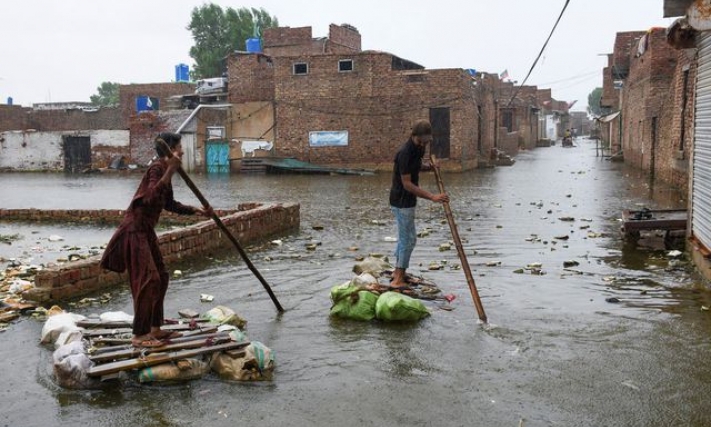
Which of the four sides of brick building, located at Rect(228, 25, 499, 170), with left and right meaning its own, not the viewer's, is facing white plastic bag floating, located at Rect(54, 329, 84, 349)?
front

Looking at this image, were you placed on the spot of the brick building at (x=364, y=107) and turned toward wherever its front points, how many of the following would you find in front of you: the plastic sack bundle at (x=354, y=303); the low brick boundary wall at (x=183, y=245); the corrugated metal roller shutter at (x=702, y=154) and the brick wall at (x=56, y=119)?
3

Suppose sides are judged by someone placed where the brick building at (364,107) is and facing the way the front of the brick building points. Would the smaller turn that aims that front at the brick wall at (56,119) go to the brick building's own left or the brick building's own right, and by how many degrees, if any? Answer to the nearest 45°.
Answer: approximately 135° to the brick building's own right

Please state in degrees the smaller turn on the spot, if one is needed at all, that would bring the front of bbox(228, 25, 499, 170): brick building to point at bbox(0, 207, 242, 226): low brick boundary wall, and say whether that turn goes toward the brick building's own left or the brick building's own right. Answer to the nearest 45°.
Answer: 0° — it already faces it

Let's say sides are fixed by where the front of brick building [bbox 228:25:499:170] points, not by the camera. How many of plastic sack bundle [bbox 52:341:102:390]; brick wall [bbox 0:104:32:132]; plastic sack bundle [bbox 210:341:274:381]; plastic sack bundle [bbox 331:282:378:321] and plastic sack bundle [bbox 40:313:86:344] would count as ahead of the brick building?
4

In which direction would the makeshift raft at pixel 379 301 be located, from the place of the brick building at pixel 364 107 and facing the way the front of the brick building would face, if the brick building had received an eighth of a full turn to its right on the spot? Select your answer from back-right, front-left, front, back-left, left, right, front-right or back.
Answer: front-left

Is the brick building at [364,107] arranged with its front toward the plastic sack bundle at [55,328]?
yes

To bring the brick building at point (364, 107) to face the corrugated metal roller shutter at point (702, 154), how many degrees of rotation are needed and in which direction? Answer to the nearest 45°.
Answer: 0° — it already faces it

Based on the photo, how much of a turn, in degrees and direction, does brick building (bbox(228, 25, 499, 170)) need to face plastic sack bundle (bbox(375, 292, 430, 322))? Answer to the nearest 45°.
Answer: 0° — it already faces it

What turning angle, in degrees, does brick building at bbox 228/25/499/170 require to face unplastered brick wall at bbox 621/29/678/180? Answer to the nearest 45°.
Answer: approximately 45° to its left

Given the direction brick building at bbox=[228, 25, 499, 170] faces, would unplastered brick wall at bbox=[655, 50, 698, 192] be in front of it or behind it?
in front

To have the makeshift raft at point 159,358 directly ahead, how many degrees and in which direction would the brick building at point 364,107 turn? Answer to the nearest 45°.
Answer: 0° — it already faces it

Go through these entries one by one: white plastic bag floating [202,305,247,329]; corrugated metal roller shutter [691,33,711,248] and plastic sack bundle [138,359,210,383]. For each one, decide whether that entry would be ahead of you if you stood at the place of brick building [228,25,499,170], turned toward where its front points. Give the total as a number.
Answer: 3

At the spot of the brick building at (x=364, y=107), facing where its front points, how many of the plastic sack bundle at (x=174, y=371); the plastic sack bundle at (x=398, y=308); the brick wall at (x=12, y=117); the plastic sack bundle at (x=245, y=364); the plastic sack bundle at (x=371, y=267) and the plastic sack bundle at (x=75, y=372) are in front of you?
5

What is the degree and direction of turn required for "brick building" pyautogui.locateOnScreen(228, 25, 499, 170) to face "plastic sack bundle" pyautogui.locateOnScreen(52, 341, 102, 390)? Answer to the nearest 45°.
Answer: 0° — it already faces it

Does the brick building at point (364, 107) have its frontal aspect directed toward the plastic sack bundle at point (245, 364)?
yes

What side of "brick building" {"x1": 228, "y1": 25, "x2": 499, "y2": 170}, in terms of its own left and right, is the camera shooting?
front
